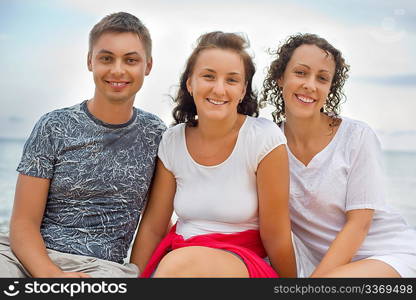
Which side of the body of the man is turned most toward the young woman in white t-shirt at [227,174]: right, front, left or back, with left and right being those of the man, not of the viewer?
left

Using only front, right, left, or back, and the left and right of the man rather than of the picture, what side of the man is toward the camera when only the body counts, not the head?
front

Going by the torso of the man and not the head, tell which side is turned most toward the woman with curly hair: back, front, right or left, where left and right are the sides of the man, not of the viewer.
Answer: left

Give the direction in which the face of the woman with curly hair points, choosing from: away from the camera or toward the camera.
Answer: toward the camera

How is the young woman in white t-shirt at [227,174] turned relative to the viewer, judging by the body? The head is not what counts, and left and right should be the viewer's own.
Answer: facing the viewer

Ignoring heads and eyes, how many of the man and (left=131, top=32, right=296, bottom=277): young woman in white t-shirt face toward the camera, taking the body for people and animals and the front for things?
2

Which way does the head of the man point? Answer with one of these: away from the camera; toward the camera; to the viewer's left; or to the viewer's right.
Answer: toward the camera

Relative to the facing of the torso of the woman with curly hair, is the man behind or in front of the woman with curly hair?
in front

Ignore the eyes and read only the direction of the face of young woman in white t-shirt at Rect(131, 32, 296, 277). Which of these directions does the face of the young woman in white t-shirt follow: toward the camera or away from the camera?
toward the camera

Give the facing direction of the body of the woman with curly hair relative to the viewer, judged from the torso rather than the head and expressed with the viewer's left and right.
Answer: facing the viewer and to the left of the viewer

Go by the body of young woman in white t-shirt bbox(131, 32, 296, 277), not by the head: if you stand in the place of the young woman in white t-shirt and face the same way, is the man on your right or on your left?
on your right
